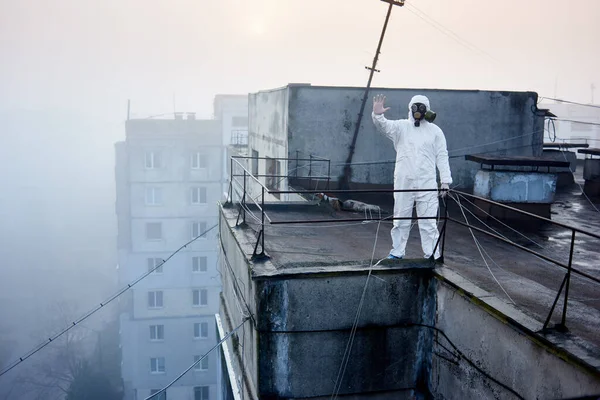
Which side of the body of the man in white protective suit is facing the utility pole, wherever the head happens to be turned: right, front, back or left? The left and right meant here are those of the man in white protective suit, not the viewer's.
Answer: back

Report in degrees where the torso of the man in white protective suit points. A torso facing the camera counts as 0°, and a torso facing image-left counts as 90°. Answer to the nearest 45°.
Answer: approximately 0°

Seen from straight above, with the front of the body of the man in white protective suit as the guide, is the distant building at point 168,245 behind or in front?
behind

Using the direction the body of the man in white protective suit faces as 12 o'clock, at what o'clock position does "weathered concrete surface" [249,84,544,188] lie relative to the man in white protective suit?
The weathered concrete surface is roughly at 6 o'clock from the man in white protective suit.
